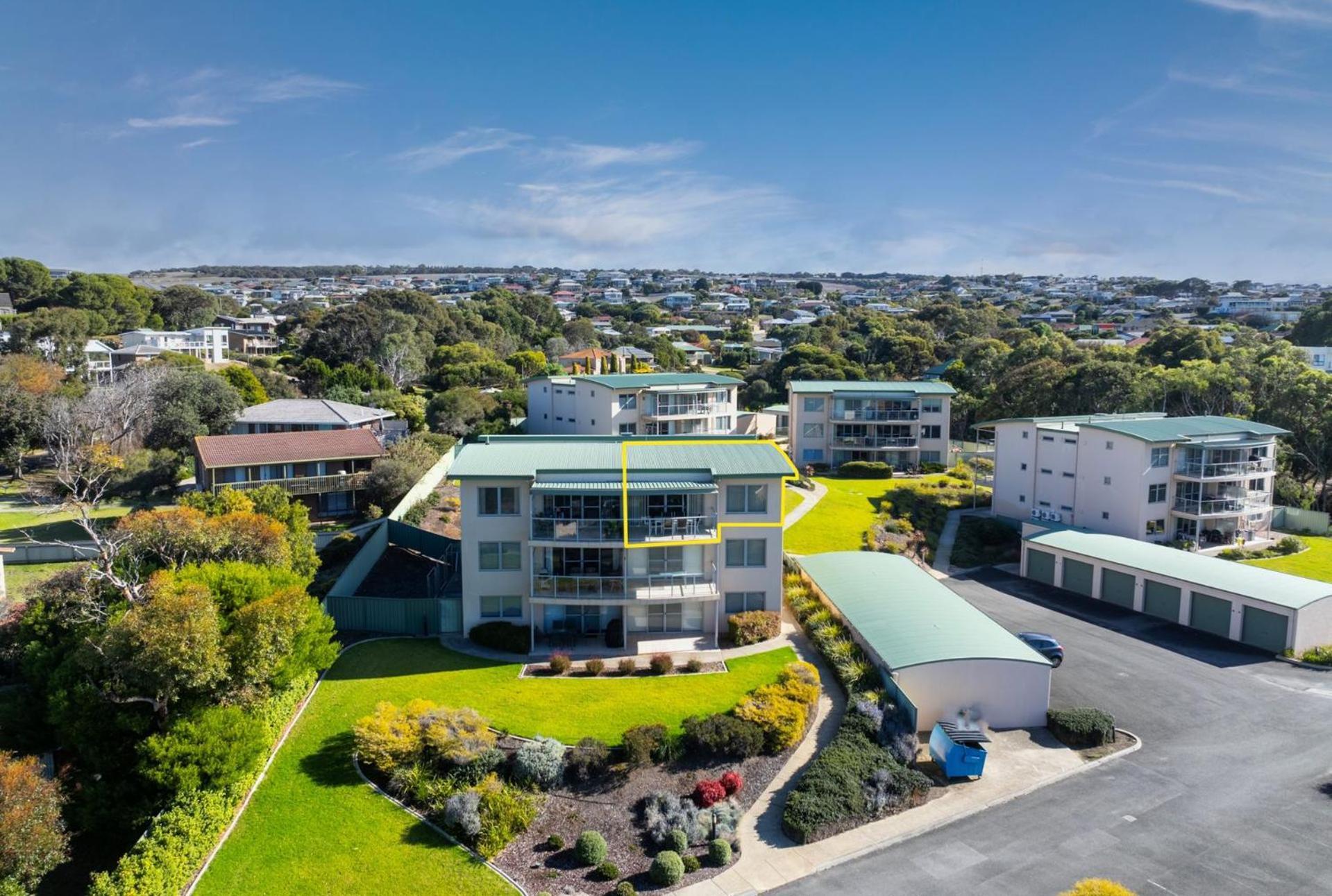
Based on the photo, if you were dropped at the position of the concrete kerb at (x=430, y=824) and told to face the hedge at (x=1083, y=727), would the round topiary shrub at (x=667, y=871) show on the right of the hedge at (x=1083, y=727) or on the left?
right

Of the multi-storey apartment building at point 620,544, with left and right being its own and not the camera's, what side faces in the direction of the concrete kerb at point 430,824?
front

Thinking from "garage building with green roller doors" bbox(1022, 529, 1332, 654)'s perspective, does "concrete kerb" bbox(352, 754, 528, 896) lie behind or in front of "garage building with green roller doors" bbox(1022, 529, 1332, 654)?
in front

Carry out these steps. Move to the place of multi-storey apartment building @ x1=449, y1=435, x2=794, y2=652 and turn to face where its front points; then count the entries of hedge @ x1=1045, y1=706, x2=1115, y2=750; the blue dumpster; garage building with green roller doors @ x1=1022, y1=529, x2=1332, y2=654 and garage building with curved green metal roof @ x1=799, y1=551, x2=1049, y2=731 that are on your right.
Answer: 0

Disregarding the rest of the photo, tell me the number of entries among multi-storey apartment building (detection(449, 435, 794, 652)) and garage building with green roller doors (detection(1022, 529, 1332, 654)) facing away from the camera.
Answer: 0

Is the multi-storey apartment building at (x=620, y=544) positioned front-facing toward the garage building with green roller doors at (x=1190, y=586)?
no

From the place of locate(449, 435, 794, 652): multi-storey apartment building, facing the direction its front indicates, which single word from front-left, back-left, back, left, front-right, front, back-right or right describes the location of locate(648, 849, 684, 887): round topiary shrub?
front

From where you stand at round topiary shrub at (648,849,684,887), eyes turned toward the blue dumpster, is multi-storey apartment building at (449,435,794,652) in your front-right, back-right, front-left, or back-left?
front-left

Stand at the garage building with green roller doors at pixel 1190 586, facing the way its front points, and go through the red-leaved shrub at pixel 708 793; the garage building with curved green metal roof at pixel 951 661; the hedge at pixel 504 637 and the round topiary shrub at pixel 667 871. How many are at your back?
0

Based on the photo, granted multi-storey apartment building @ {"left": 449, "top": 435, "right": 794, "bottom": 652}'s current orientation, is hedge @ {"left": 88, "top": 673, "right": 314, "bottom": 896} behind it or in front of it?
in front

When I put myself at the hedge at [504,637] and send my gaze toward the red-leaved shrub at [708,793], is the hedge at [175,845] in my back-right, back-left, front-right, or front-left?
front-right

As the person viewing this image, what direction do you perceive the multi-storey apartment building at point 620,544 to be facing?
facing the viewer

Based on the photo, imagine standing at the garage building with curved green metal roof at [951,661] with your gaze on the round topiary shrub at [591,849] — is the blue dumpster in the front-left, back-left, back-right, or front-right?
front-left

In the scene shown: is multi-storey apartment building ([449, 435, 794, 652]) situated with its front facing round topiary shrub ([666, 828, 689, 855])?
yes

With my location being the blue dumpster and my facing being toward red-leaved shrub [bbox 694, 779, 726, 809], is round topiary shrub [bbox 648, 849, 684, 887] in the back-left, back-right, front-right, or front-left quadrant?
front-left

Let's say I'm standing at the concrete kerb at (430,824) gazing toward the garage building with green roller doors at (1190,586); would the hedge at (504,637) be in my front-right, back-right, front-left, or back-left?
front-left
